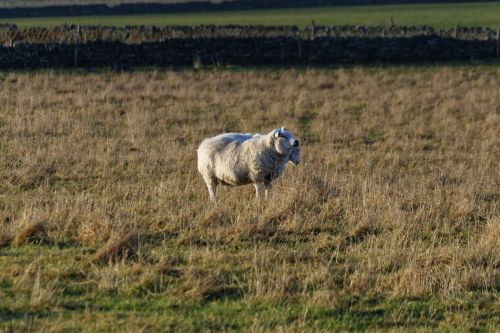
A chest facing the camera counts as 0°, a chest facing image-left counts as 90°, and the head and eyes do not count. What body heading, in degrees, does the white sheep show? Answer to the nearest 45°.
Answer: approximately 270°

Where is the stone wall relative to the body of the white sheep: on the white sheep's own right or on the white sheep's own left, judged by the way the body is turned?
on the white sheep's own left

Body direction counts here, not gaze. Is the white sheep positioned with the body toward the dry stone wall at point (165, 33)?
no
